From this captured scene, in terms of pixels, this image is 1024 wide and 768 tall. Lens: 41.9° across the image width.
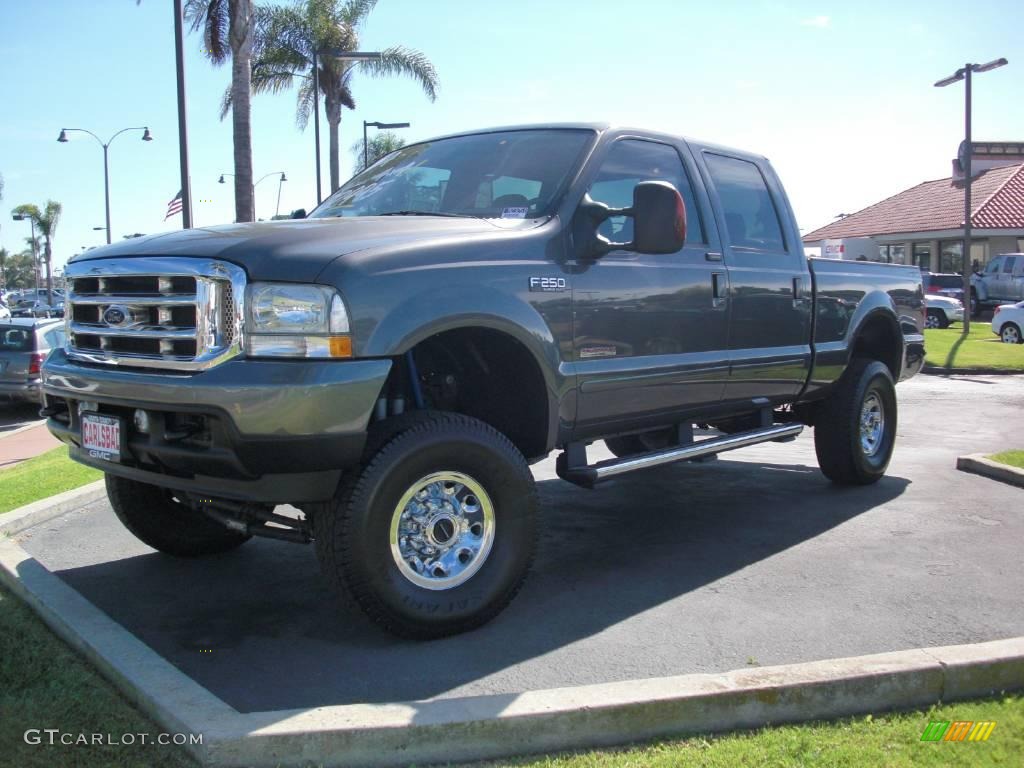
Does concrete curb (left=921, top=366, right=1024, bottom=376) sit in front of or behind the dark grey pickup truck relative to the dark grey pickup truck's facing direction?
behind

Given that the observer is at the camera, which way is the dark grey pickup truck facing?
facing the viewer and to the left of the viewer

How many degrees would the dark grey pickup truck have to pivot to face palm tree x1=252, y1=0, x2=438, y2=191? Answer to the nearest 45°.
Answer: approximately 135° to its right

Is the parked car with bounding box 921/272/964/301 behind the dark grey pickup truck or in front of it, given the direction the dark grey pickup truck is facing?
behind

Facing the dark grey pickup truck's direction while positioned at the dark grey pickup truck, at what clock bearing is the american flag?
The american flag is roughly at 4 o'clock from the dark grey pickup truck.

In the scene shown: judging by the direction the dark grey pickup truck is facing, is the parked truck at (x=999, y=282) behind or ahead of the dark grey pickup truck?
behind

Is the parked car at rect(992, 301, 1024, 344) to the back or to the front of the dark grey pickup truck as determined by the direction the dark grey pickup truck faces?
to the back

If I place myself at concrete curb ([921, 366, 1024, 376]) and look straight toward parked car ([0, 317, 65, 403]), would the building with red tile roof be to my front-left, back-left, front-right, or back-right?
back-right

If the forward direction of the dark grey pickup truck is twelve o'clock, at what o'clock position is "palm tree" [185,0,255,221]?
The palm tree is roughly at 4 o'clock from the dark grey pickup truck.

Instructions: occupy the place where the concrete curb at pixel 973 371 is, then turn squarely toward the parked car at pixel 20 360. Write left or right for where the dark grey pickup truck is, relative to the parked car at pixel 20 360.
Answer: left

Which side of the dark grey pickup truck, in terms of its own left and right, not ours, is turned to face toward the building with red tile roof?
back
